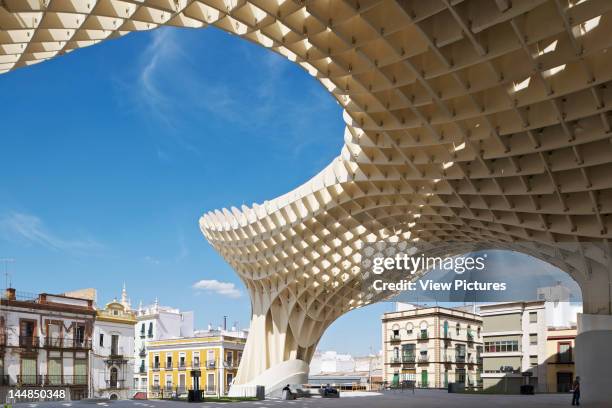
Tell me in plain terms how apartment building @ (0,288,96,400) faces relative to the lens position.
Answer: facing the viewer

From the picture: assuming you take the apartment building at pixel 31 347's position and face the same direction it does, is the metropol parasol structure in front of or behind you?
in front
